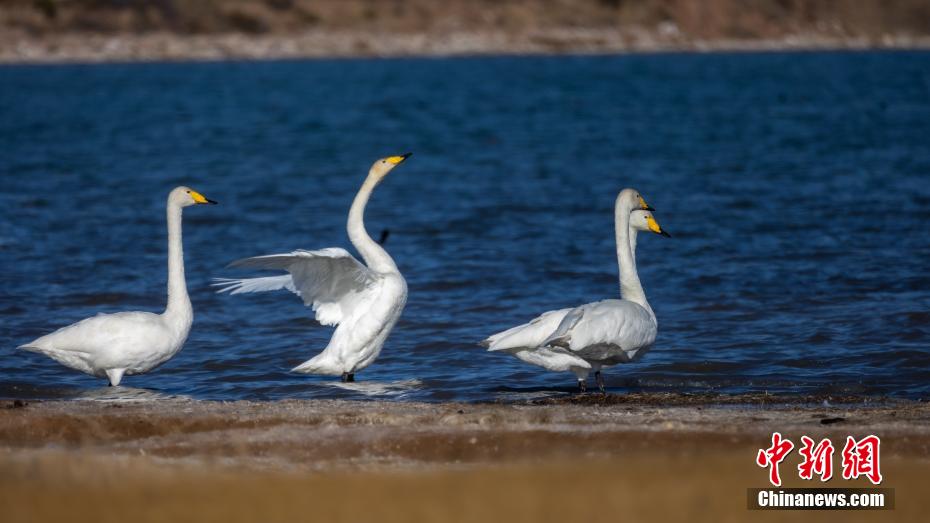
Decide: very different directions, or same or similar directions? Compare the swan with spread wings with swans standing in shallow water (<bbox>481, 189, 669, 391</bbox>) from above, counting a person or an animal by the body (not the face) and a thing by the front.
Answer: same or similar directions

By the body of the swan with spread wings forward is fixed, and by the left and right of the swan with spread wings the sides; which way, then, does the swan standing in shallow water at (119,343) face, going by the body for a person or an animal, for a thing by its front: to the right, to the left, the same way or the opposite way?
the same way

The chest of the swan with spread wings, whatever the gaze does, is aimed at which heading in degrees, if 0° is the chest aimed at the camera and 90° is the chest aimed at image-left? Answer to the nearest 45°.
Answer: approximately 270°

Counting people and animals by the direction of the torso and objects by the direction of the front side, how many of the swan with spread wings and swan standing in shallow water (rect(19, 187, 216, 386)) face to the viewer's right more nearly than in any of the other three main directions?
2

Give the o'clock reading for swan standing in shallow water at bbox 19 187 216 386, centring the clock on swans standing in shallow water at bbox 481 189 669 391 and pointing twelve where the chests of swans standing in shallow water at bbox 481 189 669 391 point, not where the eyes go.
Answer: swan standing in shallow water at bbox 19 187 216 386 is roughly at 6 o'clock from swans standing in shallow water at bbox 481 189 669 391.

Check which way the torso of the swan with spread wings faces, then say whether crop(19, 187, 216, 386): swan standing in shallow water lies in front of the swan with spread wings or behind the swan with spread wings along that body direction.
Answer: behind

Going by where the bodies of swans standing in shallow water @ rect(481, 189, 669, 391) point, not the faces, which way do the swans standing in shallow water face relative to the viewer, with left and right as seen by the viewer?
facing to the right of the viewer

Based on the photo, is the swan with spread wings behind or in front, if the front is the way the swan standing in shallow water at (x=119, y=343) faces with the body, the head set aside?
in front

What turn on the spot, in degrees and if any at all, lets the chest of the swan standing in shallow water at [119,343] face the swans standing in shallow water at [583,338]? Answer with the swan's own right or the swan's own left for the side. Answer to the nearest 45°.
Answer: approximately 45° to the swan's own right

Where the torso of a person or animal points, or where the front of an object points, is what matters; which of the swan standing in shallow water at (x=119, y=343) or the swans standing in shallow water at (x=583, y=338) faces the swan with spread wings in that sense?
the swan standing in shallow water at (x=119, y=343)

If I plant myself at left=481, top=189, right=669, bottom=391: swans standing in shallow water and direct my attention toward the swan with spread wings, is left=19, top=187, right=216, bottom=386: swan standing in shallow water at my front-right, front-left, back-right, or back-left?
front-left

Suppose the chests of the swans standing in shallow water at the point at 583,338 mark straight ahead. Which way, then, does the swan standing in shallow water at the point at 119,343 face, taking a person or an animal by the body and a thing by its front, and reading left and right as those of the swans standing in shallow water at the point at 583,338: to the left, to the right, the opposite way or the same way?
the same way

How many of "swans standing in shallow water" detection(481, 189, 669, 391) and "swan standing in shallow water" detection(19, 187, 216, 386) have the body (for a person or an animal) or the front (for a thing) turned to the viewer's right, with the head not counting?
2

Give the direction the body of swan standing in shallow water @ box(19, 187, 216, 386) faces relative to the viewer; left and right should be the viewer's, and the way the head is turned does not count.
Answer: facing to the right of the viewer
